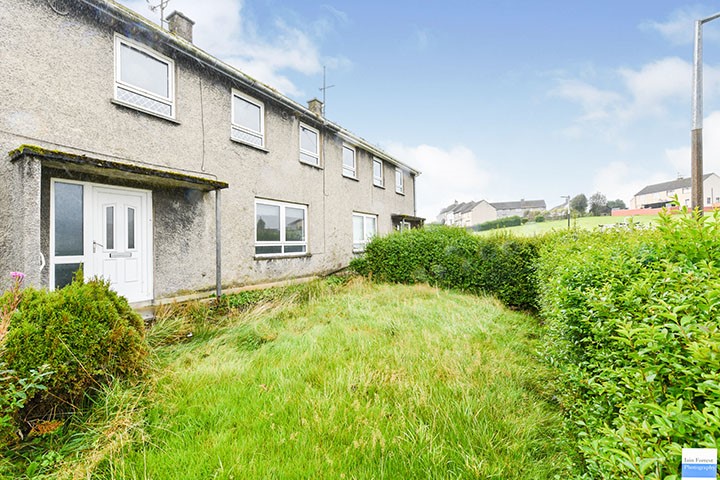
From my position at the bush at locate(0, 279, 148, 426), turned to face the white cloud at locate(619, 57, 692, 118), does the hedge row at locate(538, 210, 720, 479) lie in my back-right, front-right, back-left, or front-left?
front-right

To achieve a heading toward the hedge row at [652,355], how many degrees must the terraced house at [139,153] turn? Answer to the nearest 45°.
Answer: approximately 45° to its right

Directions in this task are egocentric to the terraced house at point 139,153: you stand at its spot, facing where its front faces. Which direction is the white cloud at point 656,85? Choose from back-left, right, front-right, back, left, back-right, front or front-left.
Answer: front-left

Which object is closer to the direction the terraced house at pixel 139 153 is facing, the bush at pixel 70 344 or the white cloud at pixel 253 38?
the bush

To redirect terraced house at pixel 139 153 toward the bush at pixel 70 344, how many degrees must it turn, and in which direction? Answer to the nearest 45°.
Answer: approximately 45° to its right

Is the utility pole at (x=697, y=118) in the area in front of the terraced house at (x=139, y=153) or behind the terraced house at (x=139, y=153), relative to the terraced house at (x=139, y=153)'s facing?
in front

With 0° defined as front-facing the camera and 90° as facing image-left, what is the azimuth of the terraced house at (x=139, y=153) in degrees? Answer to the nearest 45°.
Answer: approximately 315°

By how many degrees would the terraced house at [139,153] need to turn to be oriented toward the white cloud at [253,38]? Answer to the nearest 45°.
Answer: approximately 90° to its left
